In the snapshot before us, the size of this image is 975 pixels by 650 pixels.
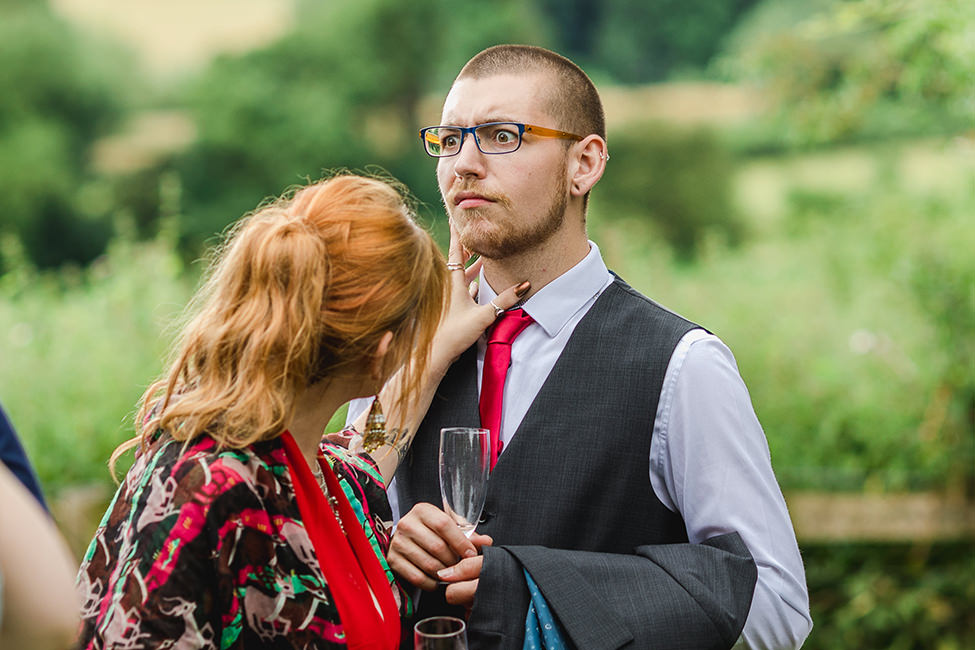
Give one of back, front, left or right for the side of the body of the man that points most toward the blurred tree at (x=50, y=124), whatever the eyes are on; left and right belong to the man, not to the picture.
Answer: right

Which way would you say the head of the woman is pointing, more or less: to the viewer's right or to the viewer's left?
to the viewer's right

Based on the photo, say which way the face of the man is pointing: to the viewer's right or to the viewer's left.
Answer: to the viewer's left

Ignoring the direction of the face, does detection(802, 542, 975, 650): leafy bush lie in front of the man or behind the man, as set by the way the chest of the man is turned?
behind

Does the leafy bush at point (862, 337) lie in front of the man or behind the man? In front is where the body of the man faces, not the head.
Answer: behind

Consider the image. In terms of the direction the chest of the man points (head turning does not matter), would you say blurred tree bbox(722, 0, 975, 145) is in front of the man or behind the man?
behind

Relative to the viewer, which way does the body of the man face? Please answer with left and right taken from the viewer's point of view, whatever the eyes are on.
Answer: facing the viewer and to the left of the viewer

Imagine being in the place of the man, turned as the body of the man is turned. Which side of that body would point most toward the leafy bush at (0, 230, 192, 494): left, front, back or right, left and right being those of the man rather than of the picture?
right

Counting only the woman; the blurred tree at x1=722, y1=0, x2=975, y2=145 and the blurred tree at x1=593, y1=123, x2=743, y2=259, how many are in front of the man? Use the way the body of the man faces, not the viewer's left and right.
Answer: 1

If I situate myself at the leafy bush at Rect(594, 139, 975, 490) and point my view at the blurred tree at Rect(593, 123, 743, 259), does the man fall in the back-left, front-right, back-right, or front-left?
back-left

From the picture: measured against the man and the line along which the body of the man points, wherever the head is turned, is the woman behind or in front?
in front
